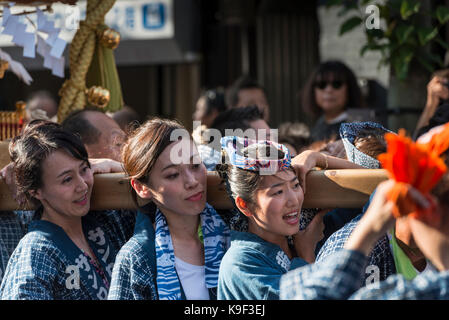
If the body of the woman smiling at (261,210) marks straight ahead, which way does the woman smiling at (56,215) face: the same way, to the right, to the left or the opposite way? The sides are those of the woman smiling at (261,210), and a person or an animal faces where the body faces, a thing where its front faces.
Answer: the same way

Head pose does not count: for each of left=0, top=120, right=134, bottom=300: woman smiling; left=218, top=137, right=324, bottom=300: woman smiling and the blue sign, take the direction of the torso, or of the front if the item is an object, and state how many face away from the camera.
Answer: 0

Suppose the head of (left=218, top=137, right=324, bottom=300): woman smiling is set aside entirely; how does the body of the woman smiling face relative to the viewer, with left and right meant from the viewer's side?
facing the viewer and to the right of the viewer

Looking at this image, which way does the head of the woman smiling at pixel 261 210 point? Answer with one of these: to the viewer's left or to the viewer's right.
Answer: to the viewer's right

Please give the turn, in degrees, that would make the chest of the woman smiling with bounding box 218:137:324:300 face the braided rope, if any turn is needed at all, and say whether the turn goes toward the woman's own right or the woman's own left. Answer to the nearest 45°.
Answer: approximately 180°

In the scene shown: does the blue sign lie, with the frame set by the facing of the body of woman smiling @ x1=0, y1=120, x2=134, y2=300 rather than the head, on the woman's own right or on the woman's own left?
on the woman's own left

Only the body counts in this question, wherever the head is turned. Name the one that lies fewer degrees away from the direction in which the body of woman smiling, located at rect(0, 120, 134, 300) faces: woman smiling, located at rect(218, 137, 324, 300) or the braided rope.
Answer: the woman smiling

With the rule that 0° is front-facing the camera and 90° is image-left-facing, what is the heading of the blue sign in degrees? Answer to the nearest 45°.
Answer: approximately 0°

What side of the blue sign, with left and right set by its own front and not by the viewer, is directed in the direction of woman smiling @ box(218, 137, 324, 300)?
front

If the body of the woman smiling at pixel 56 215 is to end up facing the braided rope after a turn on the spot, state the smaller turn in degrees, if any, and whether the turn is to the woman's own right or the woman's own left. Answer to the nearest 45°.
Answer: approximately 135° to the woman's own left

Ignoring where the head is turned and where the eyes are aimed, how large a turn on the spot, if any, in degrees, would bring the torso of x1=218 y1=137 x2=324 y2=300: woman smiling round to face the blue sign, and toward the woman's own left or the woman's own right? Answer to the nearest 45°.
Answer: approximately 135° to the woman's own left

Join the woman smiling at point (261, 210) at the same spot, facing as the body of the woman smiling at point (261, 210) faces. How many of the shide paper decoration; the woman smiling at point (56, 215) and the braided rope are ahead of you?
0

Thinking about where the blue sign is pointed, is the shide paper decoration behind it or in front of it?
in front

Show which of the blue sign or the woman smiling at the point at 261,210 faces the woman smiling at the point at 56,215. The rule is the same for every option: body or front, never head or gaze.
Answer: the blue sign

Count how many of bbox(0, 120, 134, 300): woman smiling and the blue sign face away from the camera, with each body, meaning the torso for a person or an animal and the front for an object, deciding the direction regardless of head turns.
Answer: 0

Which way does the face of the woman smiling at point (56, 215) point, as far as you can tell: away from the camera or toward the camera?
toward the camera
